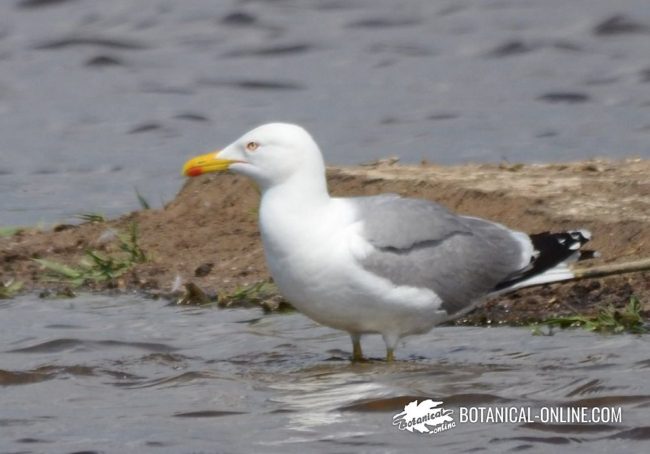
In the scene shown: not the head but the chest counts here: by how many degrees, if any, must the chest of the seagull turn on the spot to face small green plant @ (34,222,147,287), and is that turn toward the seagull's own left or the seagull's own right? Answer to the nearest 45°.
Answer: approximately 45° to the seagull's own right

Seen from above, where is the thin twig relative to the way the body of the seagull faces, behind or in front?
behind

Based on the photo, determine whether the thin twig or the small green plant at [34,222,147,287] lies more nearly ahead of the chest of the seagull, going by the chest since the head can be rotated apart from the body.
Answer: the small green plant

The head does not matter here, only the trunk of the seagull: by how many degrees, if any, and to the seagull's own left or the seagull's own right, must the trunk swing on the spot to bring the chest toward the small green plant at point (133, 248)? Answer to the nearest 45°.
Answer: approximately 45° to the seagull's own right

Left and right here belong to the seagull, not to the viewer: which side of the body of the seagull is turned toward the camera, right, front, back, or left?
left

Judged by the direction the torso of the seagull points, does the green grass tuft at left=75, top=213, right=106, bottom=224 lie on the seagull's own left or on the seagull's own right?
on the seagull's own right

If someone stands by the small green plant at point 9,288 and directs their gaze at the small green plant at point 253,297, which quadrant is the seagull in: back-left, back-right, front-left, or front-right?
front-right

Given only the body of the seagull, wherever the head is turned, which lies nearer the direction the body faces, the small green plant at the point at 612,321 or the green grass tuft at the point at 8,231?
the green grass tuft

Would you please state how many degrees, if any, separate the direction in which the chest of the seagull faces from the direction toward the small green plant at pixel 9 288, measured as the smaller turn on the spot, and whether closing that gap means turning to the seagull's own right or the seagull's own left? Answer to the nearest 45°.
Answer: approximately 45° to the seagull's own right

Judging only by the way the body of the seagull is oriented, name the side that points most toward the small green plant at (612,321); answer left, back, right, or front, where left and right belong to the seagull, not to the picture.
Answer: back

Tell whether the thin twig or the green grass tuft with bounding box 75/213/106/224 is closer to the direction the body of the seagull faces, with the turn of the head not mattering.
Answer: the green grass tuft

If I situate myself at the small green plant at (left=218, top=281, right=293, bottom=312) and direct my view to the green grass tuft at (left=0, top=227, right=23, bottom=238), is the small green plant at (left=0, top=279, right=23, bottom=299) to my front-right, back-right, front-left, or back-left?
front-left
